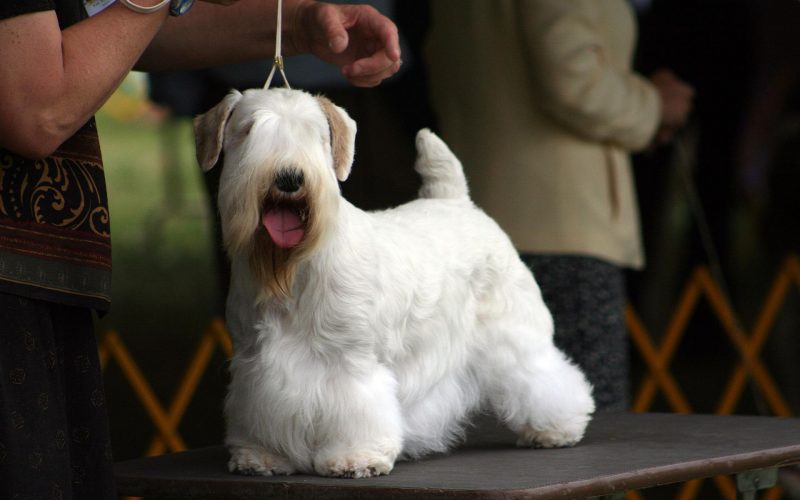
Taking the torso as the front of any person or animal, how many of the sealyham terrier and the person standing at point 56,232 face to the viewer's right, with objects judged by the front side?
1

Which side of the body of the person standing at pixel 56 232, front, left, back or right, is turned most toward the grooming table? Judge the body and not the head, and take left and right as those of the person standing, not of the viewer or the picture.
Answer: front

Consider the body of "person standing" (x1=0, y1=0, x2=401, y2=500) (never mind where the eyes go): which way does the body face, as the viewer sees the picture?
to the viewer's right

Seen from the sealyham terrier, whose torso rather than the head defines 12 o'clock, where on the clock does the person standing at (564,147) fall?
The person standing is roughly at 5 o'clock from the sealyham terrier.

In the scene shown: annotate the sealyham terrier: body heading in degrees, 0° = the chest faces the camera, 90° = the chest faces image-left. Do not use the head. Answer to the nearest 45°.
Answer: approximately 45°

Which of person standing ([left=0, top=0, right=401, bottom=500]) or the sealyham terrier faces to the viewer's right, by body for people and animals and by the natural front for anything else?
the person standing

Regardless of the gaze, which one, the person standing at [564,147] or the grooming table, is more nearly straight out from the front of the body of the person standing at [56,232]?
the grooming table

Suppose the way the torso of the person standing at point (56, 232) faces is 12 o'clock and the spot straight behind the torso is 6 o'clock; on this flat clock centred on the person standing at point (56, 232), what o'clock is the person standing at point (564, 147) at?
the person standing at point (564, 147) is roughly at 10 o'clock from the person standing at point (56, 232).

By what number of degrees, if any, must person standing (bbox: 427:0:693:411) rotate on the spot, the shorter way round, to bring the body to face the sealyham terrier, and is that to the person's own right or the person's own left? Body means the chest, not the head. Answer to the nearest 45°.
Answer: approximately 135° to the person's own right
